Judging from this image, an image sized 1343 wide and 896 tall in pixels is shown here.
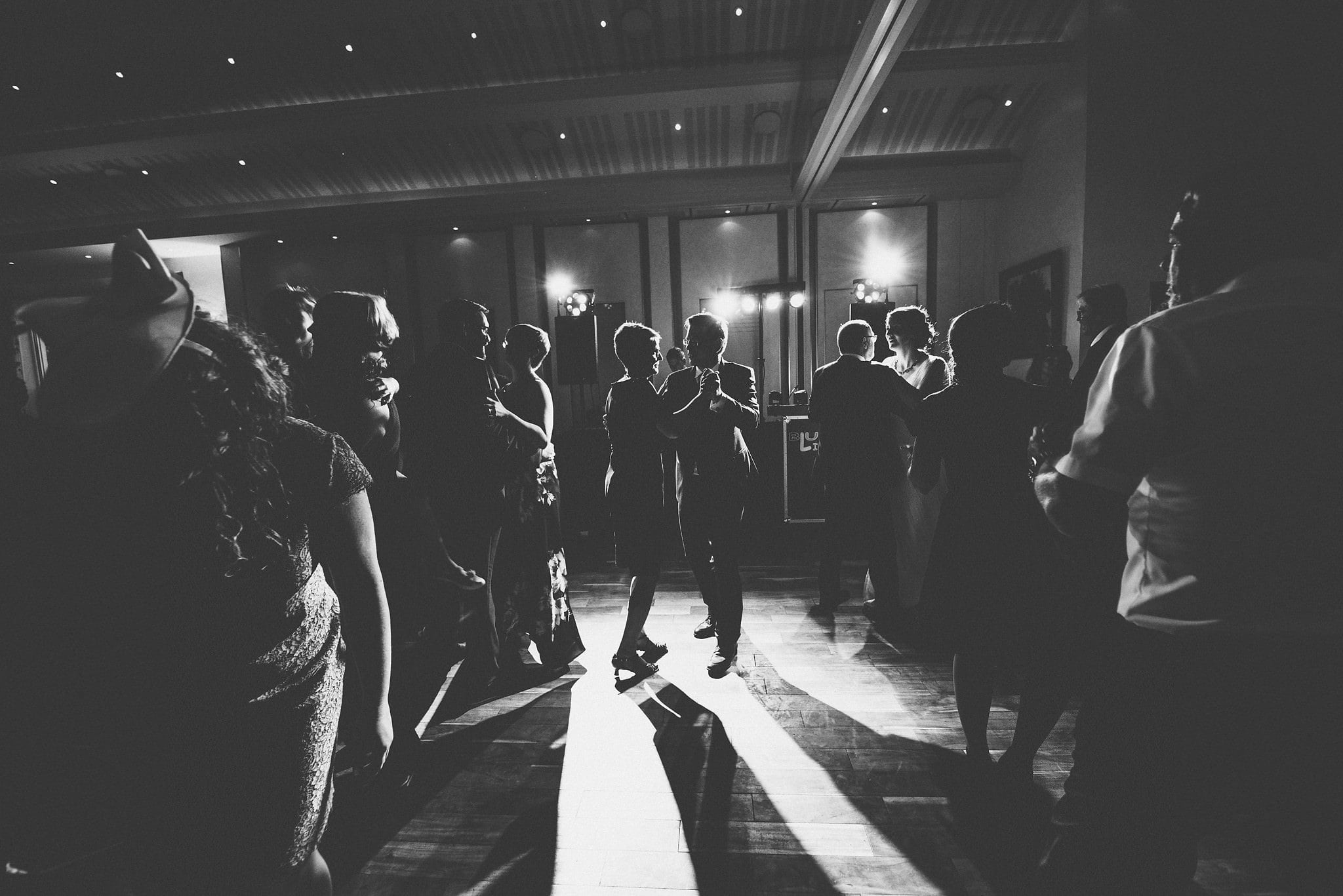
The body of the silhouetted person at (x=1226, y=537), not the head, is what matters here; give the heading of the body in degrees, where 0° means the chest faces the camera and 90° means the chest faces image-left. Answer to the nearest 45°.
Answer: approximately 135°

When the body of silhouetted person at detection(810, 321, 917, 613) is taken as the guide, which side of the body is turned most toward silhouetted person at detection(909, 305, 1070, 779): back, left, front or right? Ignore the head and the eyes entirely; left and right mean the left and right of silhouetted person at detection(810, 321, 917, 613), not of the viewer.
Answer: back

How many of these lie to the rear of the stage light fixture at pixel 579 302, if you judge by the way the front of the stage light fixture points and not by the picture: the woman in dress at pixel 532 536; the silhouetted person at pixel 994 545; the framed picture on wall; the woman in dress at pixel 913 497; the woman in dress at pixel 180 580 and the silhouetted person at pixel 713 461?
0

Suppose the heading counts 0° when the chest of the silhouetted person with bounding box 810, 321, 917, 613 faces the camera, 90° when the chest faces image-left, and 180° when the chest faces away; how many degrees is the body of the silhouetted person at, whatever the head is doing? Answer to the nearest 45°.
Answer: approximately 180°

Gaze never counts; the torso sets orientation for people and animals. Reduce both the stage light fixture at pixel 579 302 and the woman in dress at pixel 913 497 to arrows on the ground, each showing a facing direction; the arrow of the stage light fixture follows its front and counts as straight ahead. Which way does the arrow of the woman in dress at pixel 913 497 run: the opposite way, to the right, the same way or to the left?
to the right

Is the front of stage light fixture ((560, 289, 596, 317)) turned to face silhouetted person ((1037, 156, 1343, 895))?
yes

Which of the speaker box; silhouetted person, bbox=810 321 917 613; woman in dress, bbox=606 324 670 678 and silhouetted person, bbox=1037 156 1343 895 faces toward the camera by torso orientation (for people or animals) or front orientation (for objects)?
the speaker box

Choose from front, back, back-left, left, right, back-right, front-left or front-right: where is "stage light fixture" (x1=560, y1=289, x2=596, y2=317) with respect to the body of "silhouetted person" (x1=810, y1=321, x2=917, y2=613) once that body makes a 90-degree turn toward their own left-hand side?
front-right

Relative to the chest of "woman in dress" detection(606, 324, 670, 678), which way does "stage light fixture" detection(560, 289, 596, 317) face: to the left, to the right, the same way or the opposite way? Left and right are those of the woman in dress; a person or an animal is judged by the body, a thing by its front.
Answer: to the right

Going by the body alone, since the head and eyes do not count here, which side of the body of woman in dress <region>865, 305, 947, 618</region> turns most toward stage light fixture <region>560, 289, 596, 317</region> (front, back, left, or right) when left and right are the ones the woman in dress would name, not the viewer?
right

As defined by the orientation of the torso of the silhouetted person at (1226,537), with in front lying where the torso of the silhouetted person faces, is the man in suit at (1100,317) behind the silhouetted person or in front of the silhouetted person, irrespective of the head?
in front

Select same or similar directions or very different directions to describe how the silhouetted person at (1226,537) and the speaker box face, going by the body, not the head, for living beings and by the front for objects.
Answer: very different directions

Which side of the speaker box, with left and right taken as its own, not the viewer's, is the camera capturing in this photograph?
front

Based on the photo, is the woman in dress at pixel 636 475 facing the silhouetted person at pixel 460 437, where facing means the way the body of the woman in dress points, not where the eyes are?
no

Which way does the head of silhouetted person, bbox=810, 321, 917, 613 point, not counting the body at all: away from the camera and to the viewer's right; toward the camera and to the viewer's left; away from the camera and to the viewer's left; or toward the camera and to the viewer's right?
away from the camera and to the viewer's right

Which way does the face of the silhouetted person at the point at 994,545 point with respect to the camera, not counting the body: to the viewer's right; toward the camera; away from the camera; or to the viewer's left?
away from the camera

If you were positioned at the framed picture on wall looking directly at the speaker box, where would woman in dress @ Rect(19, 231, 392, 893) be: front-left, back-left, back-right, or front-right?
front-left

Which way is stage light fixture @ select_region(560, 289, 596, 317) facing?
toward the camera

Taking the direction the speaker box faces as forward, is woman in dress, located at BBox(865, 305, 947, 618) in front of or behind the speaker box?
in front

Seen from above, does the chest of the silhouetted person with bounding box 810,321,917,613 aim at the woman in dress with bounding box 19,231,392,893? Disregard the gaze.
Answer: no

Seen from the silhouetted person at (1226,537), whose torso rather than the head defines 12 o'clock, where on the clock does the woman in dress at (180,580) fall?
The woman in dress is roughly at 9 o'clock from the silhouetted person.

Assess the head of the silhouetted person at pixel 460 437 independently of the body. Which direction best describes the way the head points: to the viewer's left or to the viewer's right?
to the viewer's right
